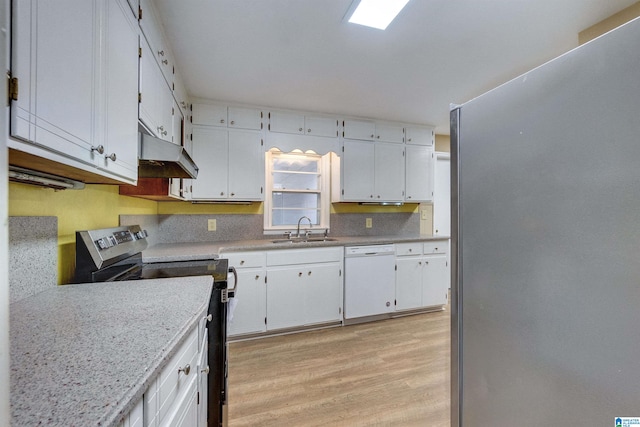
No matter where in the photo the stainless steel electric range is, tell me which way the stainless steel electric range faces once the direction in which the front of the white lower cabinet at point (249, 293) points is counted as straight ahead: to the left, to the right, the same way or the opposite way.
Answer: to the left

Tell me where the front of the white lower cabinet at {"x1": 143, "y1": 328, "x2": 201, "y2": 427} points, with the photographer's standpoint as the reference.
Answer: facing to the right of the viewer

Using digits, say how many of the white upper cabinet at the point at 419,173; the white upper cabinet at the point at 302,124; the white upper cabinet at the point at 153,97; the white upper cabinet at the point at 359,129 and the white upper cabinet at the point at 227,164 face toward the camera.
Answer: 4

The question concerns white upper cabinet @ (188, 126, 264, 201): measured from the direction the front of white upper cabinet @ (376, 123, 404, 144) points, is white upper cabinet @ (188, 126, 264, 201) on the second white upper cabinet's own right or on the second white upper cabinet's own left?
on the second white upper cabinet's own right

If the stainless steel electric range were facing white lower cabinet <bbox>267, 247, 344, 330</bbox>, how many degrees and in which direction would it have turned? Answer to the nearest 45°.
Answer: approximately 45° to its left

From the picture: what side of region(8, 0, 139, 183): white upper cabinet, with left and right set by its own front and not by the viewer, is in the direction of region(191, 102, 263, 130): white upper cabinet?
left

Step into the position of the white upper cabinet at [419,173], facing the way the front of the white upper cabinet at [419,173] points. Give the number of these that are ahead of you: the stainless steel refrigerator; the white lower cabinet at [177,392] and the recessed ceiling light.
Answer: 3

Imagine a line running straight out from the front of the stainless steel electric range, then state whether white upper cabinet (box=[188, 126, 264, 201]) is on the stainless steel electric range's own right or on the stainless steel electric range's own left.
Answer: on the stainless steel electric range's own left

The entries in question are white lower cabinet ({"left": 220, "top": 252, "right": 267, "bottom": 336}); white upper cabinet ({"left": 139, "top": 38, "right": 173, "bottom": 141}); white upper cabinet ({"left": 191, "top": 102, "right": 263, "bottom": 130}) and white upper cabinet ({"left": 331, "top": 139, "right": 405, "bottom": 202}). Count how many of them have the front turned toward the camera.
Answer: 3

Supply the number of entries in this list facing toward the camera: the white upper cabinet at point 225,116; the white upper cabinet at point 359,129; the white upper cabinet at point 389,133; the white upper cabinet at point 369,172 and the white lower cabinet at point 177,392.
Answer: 4
